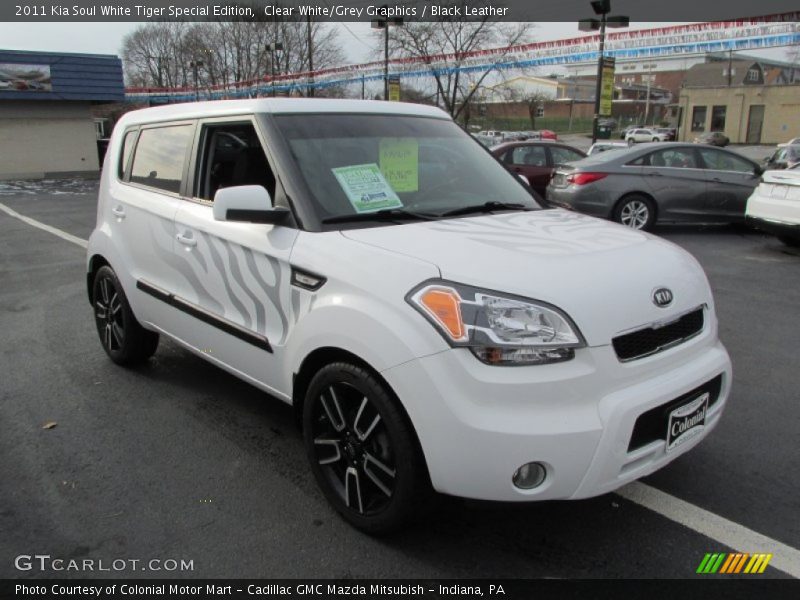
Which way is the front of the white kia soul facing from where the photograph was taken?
facing the viewer and to the right of the viewer

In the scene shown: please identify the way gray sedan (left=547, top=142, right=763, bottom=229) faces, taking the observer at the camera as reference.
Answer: facing away from the viewer and to the right of the viewer

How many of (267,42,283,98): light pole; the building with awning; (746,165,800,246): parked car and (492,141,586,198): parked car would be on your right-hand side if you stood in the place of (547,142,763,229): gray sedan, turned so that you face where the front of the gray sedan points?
1

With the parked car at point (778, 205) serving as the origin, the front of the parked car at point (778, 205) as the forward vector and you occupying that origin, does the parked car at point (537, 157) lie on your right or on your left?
on your left

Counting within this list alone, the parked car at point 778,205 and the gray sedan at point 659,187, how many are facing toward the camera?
0

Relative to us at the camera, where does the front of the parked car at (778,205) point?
facing away from the viewer and to the right of the viewer

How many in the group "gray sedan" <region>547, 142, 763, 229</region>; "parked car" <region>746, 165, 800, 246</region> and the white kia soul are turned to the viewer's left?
0

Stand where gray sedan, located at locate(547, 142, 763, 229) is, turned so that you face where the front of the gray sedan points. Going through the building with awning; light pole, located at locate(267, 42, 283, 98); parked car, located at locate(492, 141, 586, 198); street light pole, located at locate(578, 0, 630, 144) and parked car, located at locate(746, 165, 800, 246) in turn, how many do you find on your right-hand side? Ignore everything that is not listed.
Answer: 1
